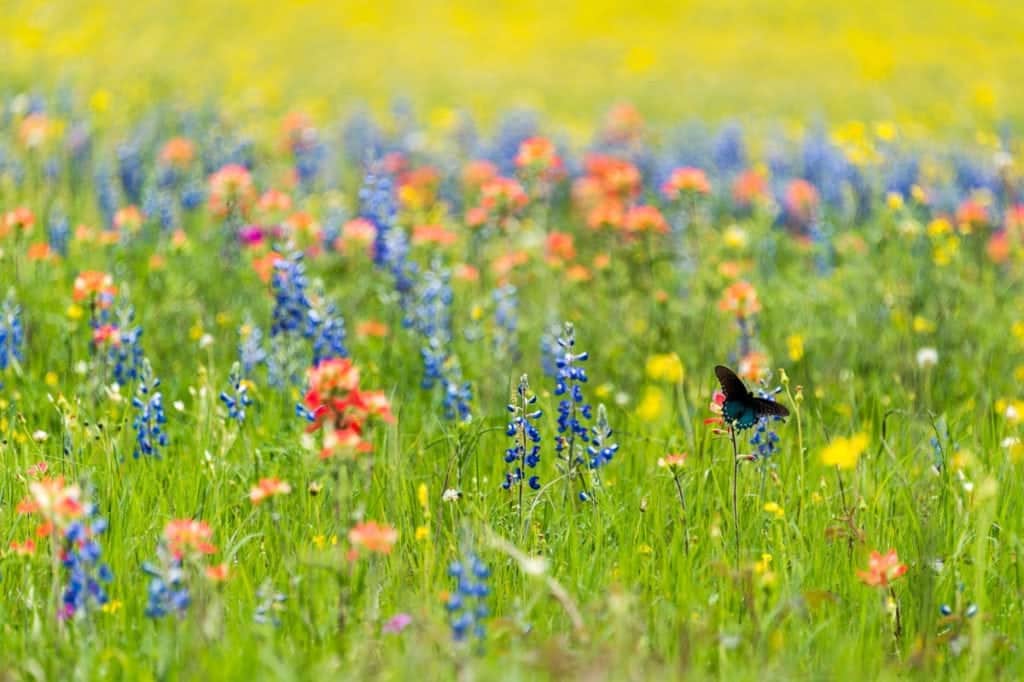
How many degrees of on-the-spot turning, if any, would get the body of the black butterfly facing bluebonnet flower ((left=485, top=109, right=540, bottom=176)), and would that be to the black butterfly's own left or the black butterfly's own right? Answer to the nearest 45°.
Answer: approximately 45° to the black butterfly's own left

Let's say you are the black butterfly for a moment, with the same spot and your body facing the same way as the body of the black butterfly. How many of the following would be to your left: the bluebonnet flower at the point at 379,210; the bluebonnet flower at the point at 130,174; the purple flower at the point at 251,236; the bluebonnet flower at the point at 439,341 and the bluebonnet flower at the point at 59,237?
5

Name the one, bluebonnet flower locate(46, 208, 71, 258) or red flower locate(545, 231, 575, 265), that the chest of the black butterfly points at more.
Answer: the red flower

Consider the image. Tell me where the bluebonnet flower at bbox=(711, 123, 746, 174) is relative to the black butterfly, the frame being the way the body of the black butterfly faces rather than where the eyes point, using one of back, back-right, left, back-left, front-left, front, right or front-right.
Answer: front-left

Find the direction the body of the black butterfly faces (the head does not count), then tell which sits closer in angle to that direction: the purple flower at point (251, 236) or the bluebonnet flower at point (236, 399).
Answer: the purple flower

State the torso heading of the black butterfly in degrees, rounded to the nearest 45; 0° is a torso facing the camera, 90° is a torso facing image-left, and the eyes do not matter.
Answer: approximately 225°

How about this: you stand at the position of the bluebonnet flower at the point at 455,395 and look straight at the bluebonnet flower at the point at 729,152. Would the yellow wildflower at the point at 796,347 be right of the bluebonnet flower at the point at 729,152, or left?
right

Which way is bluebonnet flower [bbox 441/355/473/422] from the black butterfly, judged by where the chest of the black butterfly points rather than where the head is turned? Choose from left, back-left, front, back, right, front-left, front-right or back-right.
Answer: left
